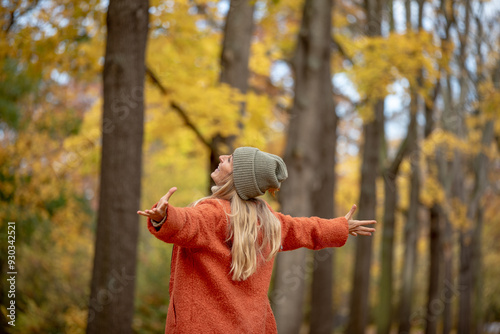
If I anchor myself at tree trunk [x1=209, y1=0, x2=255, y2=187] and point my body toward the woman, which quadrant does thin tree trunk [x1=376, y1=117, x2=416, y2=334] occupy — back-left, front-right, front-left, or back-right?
back-left

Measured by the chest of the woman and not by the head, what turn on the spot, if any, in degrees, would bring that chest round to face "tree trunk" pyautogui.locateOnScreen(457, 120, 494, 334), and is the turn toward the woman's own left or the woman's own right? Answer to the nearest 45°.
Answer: approximately 90° to the woman's own right

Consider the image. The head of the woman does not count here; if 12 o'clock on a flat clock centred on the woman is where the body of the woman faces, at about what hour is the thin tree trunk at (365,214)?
The thin tree trunk is roughly at 2 o'clock from the woman.

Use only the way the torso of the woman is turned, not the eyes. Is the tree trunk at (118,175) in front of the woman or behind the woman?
in front

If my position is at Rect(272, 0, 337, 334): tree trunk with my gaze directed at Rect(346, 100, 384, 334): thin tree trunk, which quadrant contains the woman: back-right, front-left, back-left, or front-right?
back-right

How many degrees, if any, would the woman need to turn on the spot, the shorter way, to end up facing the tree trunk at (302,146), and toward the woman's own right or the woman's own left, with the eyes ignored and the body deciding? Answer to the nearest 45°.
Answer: approximately 45° to the woman's own right

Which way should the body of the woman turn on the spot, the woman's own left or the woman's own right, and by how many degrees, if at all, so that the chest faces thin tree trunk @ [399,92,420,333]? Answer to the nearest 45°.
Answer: approximately 45° to the woman's own right

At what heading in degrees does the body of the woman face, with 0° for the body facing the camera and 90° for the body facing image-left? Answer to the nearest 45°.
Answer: approximately 135°

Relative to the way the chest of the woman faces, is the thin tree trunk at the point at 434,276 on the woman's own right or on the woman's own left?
on the woman's own right
